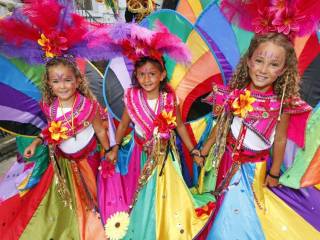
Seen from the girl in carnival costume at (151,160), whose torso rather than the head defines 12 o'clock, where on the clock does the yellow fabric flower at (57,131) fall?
The yellow fabric flower is roughly at 3 o'clock from the girl in carnival costume.

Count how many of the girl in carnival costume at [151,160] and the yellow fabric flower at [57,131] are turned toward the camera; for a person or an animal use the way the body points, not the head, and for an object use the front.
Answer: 2

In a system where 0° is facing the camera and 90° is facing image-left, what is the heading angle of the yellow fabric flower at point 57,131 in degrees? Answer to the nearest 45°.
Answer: approximately 0°

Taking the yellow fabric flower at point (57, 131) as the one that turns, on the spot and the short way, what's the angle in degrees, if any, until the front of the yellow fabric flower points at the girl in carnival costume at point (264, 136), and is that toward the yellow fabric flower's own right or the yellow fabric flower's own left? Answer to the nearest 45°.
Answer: approximately 45° to the yellow fabric flower's own left

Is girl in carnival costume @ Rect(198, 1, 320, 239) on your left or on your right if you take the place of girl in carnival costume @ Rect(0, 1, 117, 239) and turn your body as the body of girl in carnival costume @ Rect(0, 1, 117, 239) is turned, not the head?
on your left

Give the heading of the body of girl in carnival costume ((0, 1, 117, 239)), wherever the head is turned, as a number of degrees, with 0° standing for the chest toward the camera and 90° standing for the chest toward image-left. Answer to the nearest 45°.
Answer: approximately 0°

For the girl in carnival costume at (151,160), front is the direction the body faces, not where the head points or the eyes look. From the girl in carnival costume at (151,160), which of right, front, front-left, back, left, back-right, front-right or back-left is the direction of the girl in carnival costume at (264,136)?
left

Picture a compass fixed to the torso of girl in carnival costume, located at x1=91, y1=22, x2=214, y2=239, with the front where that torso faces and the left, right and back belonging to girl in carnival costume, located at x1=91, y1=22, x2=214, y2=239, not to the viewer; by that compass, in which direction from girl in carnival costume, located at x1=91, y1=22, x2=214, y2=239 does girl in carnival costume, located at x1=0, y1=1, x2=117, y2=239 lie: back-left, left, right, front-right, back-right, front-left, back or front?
right
